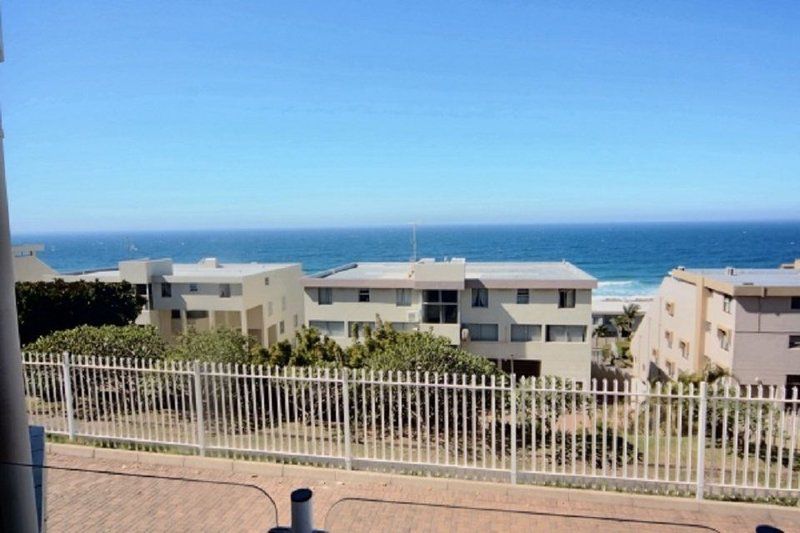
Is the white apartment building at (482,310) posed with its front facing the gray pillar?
yes

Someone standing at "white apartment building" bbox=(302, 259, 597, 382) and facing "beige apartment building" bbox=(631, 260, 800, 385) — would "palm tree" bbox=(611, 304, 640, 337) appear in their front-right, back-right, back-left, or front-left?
front-left

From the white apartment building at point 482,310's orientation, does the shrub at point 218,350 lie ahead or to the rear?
ahead

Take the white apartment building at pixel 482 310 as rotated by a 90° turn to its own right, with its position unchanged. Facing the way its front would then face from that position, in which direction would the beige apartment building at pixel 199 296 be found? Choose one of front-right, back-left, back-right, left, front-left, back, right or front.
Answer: front

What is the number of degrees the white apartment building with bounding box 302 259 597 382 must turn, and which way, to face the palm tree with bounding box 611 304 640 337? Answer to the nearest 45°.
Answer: approximately 135° to its left

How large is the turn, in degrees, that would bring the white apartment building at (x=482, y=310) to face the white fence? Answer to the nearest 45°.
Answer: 0° — it already faces it

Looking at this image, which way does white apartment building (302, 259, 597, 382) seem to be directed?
toward the camera

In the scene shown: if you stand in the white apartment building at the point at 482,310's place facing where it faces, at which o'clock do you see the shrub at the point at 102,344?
The shrub is roughly at 1 o'clock from the white apartment building.

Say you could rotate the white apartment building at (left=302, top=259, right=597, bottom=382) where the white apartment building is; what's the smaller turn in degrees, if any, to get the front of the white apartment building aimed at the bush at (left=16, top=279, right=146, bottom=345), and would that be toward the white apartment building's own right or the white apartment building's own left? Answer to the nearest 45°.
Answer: approximately 90° to the white apartment building's own right

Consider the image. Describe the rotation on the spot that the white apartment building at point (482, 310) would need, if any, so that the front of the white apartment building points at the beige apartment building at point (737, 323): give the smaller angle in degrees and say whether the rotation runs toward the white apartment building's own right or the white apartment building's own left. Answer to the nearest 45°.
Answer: approximately 90° to the white apartment building's own left

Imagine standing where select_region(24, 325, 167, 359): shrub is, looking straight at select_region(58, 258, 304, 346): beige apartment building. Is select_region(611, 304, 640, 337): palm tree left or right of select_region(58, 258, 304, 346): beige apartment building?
right
